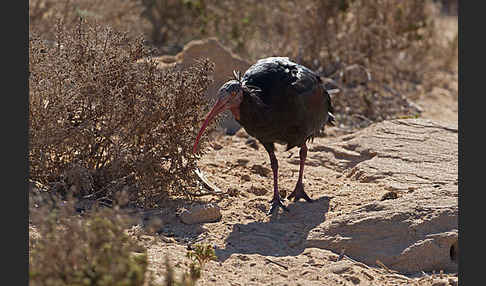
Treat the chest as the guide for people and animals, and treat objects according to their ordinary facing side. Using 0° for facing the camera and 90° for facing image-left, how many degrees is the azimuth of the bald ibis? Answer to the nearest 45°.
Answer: approximately 45°

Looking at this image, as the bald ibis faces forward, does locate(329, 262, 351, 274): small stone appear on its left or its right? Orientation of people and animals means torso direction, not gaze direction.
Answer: on its left

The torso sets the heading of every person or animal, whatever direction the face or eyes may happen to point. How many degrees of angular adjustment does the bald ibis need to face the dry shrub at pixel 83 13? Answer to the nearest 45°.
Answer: approximately 90° to its right

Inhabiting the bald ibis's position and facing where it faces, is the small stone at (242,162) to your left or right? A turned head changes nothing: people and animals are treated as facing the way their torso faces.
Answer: on your right

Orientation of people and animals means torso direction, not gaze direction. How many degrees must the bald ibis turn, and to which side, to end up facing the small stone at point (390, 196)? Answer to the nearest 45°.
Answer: approximately 135° to its left

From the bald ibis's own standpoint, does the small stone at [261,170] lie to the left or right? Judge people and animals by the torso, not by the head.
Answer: on its right

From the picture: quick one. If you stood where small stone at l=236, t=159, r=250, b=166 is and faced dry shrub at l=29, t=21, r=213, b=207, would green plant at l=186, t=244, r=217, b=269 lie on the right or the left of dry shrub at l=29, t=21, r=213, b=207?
left

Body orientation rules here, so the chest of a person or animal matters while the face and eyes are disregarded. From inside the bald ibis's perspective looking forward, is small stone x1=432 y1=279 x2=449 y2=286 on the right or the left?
on its left

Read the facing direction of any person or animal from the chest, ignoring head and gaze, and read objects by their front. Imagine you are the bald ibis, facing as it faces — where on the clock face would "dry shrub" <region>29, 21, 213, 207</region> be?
The dry shrub is roughly at 1 o'clock from the bald ibis.

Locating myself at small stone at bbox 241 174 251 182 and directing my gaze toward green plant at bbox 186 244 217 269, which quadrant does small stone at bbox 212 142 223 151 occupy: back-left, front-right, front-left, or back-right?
back-right

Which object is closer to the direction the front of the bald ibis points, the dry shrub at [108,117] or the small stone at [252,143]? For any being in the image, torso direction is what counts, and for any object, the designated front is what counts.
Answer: the dry shrub
